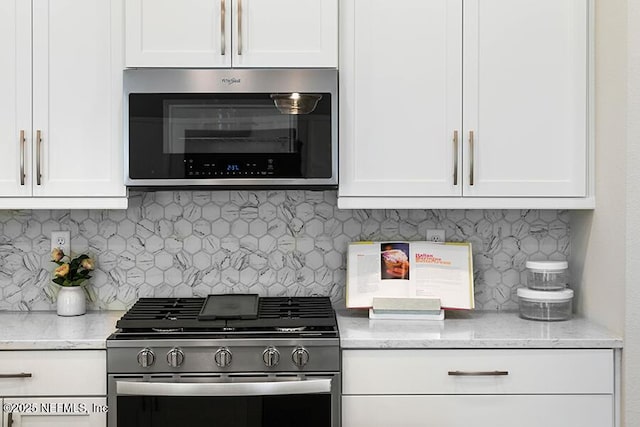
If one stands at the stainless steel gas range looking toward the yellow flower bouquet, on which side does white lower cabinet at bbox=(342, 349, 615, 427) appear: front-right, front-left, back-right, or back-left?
back-right

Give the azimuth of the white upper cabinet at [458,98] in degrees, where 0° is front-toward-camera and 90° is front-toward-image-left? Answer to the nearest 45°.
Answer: approximately 0°

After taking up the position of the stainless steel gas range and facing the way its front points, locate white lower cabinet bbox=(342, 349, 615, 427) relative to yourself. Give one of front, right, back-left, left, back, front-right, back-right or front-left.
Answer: left

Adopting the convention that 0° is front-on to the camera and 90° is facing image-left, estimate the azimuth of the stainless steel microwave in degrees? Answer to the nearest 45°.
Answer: approximately 0°

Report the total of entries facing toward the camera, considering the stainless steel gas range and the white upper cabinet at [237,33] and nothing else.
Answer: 2

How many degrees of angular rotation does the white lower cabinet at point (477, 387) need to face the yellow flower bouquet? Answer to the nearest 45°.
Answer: approximately 90° to its right

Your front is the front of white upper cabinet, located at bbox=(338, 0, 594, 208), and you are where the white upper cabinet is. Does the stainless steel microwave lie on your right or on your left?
on your right
